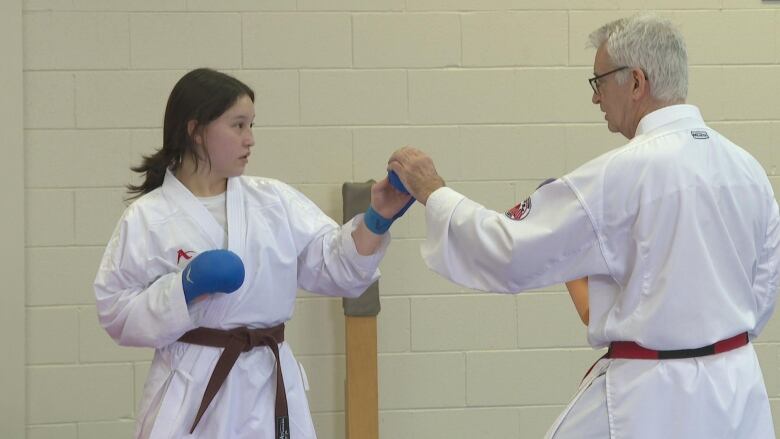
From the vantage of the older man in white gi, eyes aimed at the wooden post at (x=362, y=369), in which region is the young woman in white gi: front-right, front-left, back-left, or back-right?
front-left

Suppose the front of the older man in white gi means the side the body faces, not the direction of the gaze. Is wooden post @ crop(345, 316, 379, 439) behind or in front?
in front

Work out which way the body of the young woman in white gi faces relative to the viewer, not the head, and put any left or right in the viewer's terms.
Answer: facing the viewer and to the right of the viewer

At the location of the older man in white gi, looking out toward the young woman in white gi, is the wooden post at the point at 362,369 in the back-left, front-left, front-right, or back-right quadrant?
front-right

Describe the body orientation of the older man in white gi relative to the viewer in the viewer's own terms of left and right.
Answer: facing away from the viewer and to the left of the viewer

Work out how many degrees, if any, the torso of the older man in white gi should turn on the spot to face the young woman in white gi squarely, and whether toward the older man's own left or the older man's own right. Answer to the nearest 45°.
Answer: approximately 45° to the older man's own left

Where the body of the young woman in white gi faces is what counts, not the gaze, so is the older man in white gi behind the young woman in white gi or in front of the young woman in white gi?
in front

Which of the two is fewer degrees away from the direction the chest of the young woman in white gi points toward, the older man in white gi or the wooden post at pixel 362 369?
the older man in white gi

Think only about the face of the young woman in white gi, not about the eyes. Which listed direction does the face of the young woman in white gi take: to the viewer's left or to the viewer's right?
to the viewer's right
